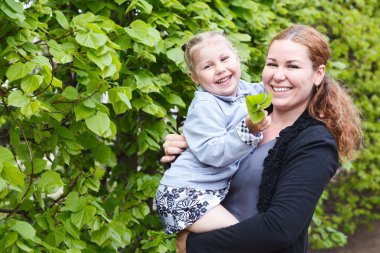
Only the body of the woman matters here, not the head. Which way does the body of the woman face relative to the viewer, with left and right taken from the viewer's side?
facing the viewer and to the left of the viewer
